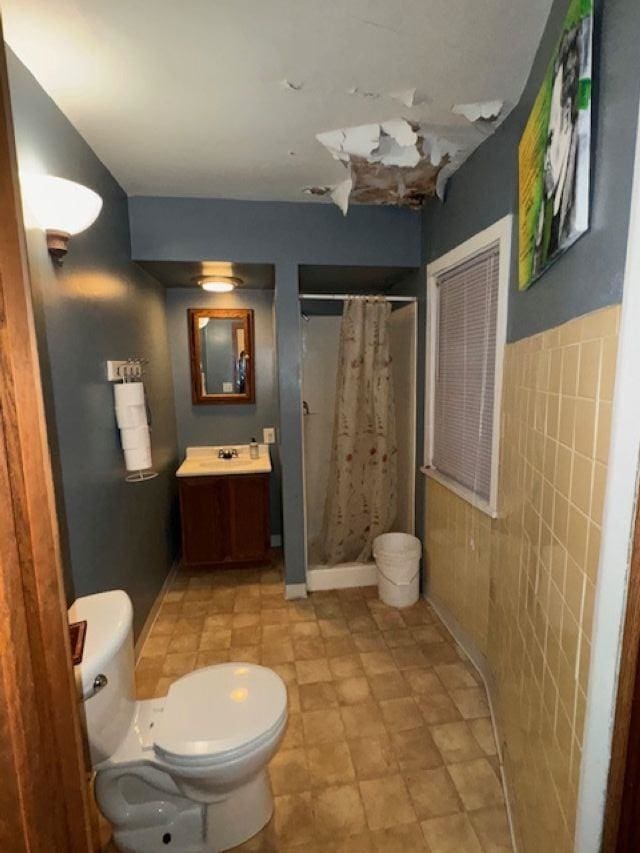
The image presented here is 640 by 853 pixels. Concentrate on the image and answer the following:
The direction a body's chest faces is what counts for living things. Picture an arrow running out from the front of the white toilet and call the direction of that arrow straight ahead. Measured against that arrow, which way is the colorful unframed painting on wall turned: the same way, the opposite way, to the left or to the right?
the opposite way

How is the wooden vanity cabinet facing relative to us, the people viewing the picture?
facing the viewer

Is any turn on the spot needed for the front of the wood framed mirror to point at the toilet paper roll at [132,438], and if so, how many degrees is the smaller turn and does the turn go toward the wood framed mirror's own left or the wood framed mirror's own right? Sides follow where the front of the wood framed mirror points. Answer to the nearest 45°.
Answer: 0° — it already faces it

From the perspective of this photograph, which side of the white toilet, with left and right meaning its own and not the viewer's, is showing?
right

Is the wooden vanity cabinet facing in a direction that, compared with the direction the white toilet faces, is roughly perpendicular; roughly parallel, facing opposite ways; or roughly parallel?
roughly perpendicular

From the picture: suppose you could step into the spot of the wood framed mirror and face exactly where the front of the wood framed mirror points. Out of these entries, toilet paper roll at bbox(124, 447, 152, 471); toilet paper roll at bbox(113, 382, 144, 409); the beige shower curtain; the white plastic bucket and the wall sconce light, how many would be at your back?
0

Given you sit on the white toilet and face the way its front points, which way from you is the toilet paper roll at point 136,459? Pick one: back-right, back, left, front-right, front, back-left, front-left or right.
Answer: left

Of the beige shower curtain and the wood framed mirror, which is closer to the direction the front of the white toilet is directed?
the beige shower curtain

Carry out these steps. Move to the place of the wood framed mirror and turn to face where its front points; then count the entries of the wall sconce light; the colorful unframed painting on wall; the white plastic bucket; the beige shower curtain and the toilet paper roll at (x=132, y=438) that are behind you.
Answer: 0

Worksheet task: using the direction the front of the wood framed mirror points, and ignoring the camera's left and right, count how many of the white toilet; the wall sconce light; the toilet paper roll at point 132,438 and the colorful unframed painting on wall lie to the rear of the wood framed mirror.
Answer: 0

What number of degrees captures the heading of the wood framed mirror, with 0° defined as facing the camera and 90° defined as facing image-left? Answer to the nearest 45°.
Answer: approximately 0°

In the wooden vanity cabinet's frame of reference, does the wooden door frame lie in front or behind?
in front

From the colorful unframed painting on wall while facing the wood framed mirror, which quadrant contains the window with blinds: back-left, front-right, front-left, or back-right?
front-right

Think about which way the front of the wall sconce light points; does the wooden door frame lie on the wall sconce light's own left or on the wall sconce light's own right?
on the wall sconce light's own right

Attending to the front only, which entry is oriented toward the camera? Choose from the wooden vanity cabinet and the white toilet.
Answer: the wooden vanity cabinet

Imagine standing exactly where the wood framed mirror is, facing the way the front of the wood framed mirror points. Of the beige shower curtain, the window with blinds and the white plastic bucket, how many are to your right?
0

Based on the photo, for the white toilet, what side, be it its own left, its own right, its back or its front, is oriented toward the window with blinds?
front

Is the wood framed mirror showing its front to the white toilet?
yes

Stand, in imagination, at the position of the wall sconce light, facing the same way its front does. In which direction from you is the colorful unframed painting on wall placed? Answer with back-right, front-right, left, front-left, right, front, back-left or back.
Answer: front
